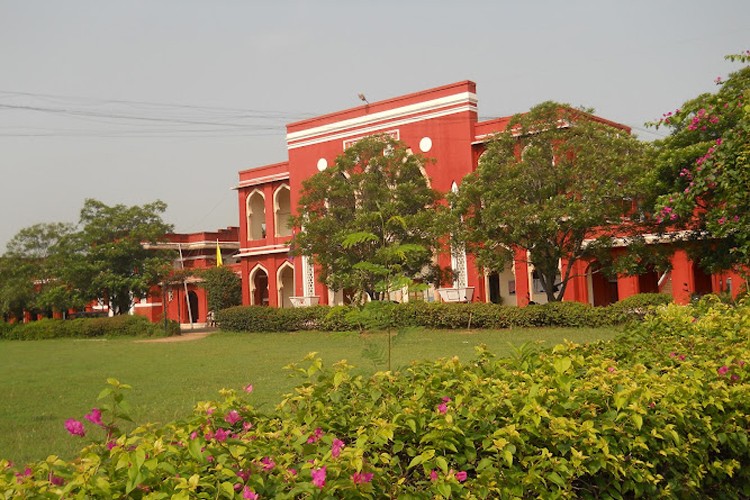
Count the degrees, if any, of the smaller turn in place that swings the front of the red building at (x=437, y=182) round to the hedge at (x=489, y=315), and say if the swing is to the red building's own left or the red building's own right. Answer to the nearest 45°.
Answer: approximately 45° to the red building's own left

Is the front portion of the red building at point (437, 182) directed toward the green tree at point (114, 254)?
no

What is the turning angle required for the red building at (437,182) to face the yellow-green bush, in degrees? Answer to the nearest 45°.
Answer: approximately 45° to its left

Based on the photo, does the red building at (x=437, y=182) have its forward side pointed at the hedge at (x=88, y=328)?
no

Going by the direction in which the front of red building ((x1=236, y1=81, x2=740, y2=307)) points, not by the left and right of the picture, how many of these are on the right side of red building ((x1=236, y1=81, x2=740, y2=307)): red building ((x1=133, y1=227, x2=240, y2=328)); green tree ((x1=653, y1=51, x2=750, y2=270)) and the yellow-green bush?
1

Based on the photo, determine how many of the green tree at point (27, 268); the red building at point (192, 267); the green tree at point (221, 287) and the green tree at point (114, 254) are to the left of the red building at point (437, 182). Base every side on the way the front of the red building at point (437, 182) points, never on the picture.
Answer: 0

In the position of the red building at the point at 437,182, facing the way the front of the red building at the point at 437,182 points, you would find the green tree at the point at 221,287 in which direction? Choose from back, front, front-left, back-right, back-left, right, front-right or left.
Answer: right

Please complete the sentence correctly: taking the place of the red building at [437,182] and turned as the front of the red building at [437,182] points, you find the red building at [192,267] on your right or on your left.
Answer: on your right

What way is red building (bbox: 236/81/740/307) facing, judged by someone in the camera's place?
facing the viewer and to the left of the viewer

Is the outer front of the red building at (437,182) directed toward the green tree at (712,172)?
no

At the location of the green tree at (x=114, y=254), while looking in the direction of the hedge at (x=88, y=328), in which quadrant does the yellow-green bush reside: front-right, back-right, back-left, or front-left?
front-left

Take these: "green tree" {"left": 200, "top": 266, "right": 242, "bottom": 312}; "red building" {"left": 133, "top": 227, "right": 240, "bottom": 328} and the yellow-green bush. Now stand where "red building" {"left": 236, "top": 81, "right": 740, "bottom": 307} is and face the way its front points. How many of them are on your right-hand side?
2
